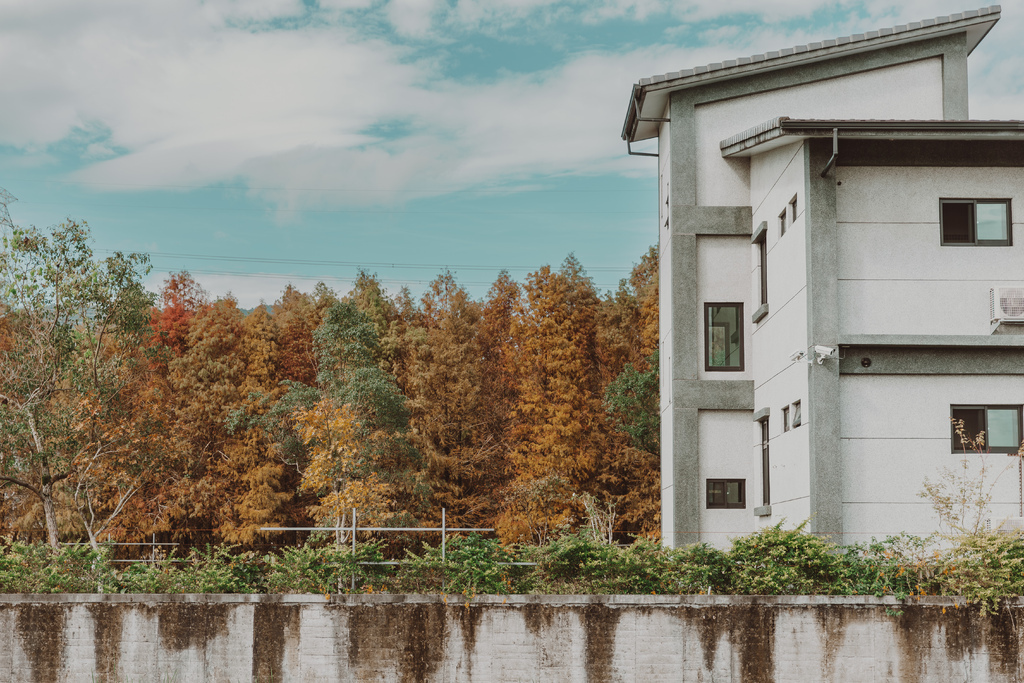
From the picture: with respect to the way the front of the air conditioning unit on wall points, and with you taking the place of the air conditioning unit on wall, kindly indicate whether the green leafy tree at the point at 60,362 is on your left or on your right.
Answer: on your right

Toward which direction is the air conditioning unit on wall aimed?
toward the camera

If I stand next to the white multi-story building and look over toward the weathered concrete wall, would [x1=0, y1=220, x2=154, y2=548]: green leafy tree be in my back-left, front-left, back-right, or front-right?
front-right
